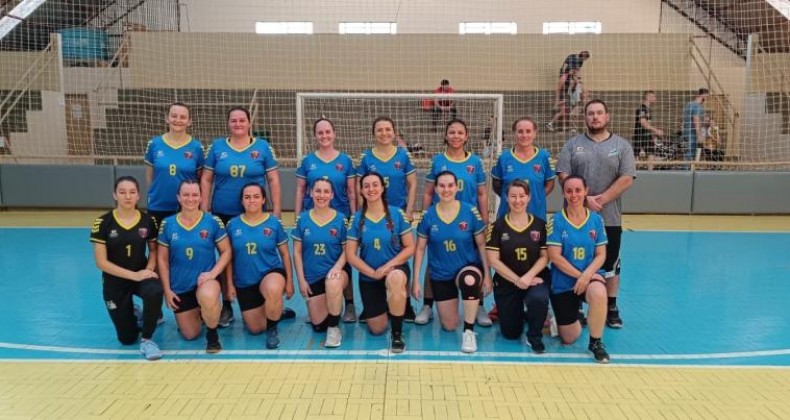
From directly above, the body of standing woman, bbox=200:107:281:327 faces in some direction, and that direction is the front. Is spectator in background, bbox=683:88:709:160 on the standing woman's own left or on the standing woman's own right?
on the standing woman's own left

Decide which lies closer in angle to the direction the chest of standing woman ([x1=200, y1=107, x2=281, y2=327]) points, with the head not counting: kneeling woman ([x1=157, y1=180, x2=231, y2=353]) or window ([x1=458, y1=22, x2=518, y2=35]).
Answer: the kneeling woman

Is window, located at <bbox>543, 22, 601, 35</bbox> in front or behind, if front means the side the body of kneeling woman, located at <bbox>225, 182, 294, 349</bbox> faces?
behind
